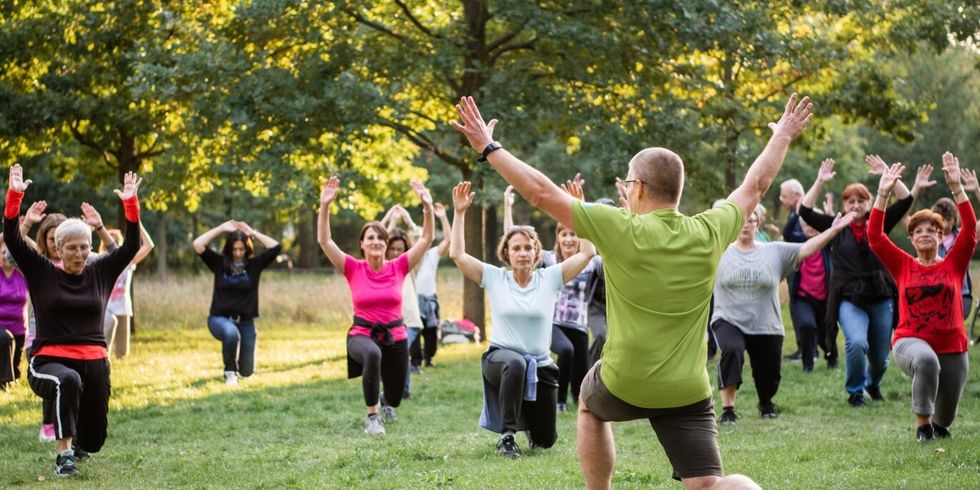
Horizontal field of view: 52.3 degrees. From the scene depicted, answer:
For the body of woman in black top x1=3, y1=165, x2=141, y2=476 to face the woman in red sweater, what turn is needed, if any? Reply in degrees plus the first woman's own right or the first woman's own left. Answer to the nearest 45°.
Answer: approximately 90° to the first woman's own left

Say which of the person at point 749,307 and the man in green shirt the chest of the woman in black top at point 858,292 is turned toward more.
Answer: the man in green shirt

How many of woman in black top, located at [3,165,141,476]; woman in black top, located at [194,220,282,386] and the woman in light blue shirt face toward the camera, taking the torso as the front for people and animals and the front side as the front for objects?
3

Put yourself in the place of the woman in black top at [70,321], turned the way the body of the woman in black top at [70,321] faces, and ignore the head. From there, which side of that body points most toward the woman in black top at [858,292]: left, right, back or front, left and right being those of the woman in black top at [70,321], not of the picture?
left

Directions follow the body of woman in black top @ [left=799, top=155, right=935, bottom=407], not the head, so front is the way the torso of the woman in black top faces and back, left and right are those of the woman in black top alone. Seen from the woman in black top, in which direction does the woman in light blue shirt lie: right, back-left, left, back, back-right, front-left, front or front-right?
front-right

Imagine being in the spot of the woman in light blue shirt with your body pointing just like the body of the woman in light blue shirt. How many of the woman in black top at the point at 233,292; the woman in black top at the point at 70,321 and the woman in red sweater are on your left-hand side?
1

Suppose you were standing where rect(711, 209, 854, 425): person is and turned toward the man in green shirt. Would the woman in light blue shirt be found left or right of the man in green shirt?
right

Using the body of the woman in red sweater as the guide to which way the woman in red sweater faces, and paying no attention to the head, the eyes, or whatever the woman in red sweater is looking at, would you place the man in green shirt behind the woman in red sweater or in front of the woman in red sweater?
in front
